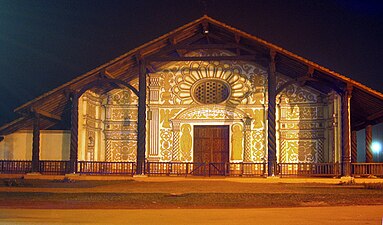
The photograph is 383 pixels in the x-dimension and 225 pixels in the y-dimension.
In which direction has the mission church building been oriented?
toward the camera
